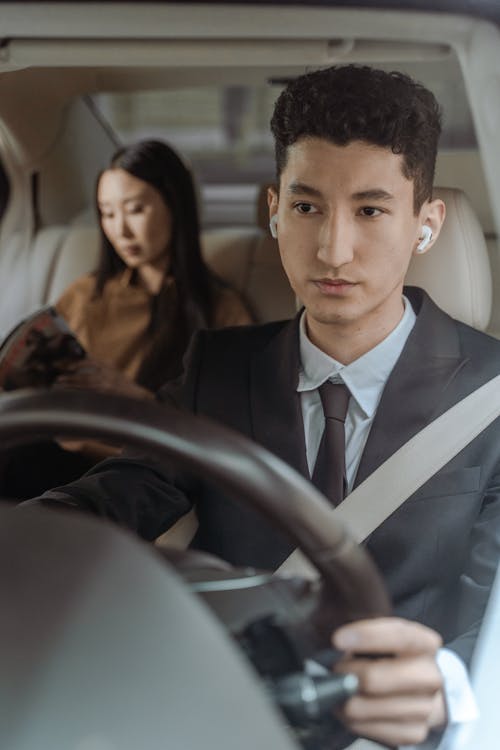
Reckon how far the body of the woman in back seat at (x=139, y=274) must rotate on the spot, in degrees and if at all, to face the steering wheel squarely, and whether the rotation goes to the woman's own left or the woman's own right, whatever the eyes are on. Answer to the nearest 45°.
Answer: approximately 45° to the woman's own left

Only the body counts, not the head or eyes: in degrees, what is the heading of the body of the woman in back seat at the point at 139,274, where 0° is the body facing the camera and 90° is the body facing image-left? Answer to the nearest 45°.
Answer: approximately 45°

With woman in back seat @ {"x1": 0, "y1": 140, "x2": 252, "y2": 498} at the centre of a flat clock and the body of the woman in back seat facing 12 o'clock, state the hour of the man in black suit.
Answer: The man in black suit is roughly at 10 o'clock from the woman in back seat.

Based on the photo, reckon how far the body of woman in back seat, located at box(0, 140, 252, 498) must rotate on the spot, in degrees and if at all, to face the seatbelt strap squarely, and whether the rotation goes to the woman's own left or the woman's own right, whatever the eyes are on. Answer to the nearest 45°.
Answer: approximately 45° to the woman's own left
